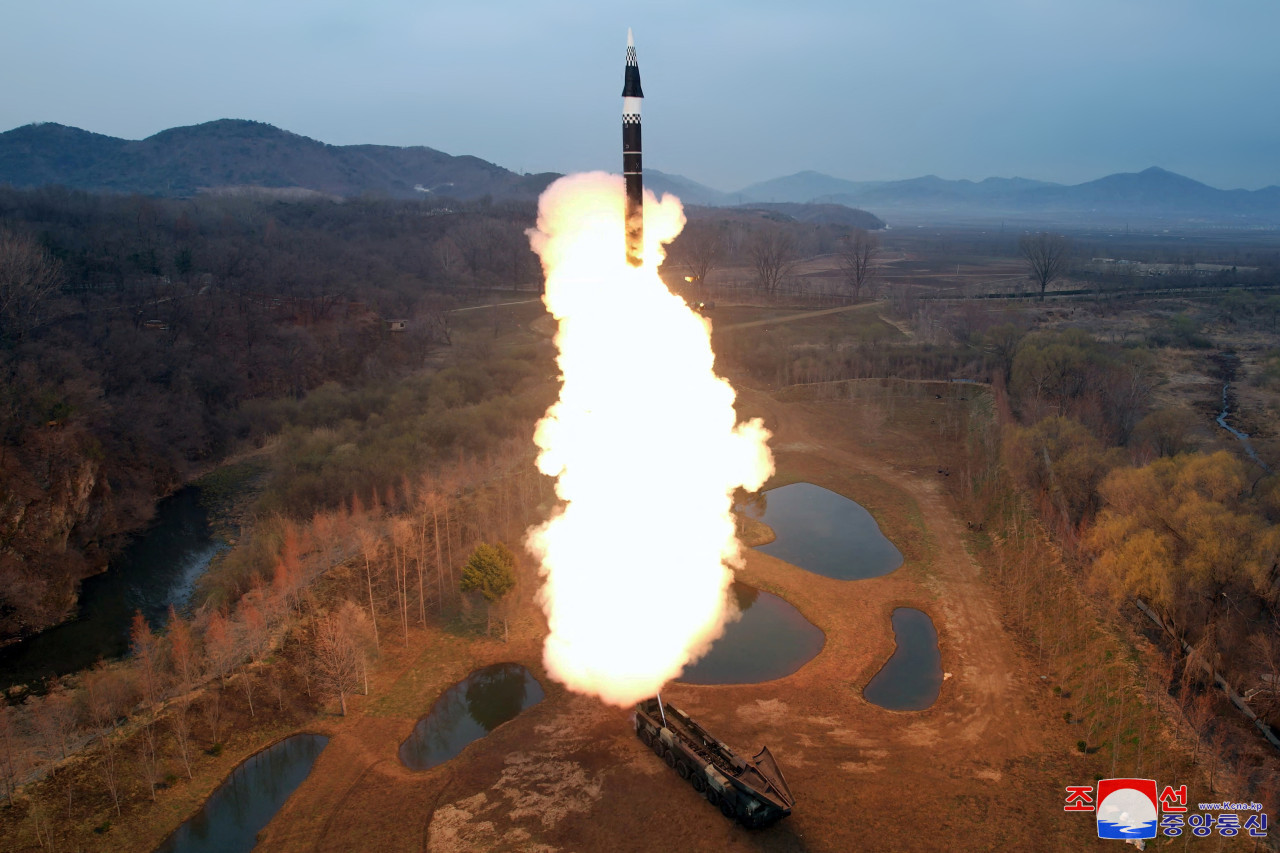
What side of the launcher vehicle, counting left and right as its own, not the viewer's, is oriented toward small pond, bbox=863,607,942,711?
left

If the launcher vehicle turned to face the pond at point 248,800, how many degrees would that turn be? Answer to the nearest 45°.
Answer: approximately 135° to its right

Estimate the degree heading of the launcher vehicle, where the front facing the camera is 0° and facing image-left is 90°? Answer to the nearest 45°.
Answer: approximately 315°

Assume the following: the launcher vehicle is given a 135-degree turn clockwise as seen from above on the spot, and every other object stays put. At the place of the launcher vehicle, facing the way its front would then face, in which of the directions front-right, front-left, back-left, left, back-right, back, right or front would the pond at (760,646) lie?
right

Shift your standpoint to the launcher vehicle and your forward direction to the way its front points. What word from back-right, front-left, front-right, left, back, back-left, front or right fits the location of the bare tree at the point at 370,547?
back

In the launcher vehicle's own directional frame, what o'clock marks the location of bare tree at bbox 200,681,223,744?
The bare tree is roughly at 5 o'clock from the launcher vehicle.

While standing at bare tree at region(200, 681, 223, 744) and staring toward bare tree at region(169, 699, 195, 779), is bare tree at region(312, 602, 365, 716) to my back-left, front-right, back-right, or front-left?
back-left

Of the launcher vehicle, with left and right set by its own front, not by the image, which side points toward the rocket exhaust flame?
back

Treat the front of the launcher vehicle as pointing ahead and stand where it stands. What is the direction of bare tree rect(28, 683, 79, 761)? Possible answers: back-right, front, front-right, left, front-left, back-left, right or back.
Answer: back-right

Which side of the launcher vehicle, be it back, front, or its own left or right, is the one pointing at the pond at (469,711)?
back

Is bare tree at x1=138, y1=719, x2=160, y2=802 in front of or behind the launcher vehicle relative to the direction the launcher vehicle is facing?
behind

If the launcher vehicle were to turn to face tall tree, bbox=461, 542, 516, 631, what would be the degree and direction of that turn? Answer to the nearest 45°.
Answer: approximately 180°
